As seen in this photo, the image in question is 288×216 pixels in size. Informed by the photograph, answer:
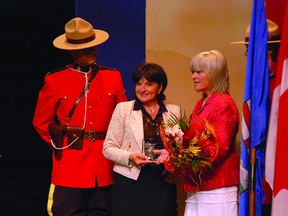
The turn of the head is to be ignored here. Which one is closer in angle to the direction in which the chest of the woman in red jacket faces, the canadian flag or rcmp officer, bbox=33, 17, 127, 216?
the rcmp officer

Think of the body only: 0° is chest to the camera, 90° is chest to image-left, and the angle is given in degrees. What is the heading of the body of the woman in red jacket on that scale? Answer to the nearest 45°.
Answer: approximately 90°

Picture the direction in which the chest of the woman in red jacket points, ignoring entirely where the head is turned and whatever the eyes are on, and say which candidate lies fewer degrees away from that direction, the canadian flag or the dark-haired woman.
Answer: the dark-haired woman
